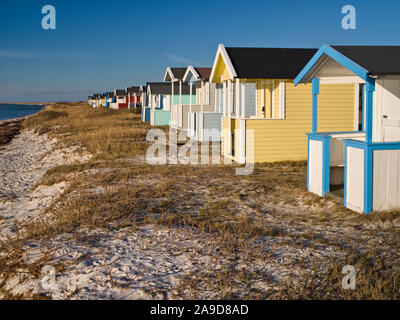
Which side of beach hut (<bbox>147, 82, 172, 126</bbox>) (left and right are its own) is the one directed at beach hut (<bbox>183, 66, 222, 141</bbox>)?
left

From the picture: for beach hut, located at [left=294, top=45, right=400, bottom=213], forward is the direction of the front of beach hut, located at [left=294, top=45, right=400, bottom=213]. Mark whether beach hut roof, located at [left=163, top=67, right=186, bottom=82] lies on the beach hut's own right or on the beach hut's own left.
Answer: on the beach hut's own right

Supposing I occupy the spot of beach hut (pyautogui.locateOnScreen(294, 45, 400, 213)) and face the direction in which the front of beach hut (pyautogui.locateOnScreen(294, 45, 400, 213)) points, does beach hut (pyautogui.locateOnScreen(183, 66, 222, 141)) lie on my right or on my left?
on my right

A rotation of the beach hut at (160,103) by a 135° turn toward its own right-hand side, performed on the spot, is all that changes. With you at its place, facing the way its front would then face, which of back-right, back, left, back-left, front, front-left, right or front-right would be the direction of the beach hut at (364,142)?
back-right

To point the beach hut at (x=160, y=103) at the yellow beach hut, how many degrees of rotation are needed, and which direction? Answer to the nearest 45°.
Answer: approximately 90° to its left

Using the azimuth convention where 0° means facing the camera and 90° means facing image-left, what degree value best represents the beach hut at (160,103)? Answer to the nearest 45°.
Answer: approximately 90°

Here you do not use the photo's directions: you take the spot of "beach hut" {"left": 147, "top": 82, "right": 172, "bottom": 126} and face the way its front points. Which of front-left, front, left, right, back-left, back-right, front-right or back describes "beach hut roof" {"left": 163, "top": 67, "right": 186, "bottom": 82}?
left

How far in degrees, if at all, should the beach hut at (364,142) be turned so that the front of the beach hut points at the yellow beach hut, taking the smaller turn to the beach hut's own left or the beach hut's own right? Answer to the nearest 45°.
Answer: approximately 135° to the beach hut's own right

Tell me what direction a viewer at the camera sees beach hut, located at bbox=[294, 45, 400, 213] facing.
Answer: facing the viewer and to the left of the viewer
